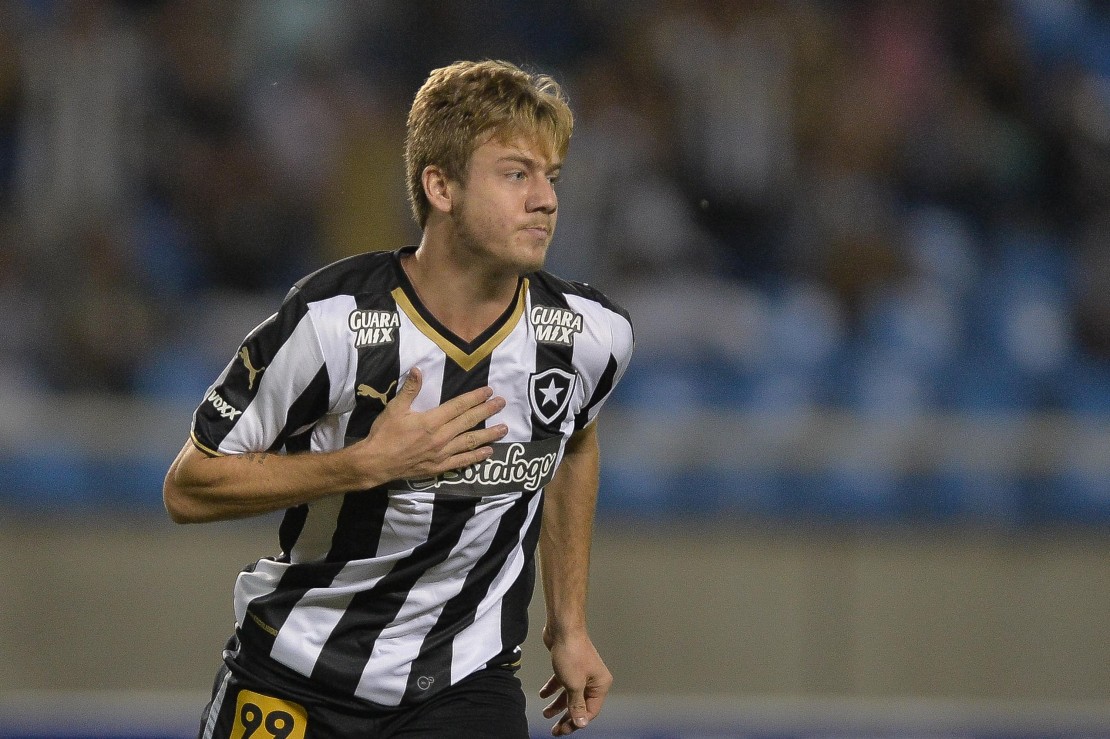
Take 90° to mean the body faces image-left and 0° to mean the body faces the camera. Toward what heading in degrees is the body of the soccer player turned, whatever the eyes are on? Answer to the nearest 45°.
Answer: approximately 315°
